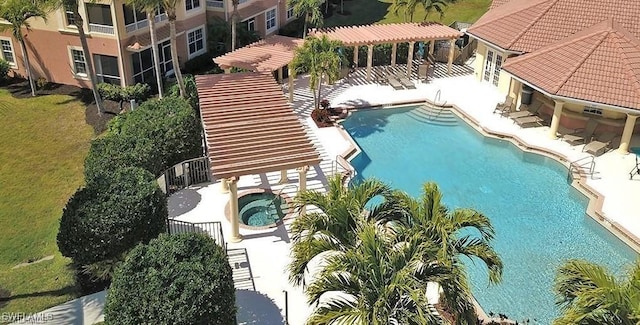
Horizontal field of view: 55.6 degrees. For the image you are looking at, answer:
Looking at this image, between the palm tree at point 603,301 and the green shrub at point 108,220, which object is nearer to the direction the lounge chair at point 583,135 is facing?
the green shrub

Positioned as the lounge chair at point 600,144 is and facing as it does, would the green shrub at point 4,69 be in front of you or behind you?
in front

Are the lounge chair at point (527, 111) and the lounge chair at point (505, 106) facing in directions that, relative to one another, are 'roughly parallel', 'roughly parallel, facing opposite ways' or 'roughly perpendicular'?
roughly parallel

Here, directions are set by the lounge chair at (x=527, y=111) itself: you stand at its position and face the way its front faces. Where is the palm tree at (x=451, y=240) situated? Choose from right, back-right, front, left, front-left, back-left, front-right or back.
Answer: front-left

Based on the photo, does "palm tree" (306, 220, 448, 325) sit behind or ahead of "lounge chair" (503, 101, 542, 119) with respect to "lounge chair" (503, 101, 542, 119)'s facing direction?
ahead

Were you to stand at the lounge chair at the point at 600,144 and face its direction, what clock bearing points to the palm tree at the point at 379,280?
The palm tree is roughly at 11 o'clock from the lounge chair.

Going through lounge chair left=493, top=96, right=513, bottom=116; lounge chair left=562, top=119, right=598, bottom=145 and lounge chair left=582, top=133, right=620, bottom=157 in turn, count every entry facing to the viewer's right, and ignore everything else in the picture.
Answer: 0

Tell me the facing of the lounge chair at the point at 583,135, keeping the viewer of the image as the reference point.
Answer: facing the viewer and to the left of the viewer

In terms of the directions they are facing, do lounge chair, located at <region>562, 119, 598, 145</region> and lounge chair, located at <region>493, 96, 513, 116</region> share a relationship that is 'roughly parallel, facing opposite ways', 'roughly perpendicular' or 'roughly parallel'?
roughly parallel

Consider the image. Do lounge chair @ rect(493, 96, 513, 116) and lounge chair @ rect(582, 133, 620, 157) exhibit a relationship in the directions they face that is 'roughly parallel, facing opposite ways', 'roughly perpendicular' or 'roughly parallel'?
roughly parallel

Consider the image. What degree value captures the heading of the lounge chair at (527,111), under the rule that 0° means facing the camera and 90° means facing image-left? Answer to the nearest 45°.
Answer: approximately 45°

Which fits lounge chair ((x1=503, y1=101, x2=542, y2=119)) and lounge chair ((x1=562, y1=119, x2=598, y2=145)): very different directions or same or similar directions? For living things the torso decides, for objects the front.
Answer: same or similar directions

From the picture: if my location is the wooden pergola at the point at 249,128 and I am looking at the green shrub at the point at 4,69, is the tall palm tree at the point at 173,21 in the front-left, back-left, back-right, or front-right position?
front-right

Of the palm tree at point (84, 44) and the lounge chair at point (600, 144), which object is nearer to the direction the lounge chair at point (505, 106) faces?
the palm tree

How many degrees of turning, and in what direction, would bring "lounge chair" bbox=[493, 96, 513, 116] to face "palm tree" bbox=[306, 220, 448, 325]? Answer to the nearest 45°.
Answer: approximately 45° to its left

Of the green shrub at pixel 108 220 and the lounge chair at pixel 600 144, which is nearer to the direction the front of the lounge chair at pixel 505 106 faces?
the green shrub

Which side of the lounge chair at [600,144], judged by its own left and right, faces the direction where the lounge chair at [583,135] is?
right

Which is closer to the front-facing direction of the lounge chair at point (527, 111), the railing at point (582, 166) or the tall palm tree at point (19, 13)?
the tall palm tree

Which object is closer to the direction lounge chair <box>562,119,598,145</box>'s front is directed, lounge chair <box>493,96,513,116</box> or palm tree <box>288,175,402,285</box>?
the palm tree

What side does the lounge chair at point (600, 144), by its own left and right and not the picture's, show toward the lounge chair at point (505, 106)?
right

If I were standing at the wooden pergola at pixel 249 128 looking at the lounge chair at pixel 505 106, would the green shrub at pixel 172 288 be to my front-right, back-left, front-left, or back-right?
back-right
